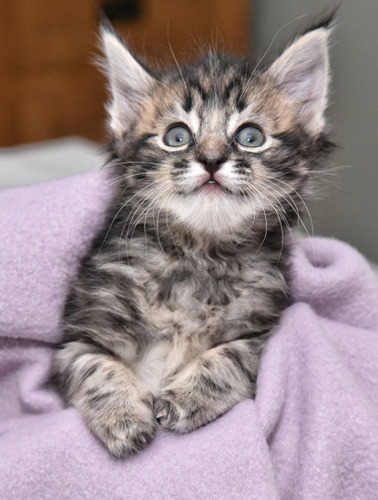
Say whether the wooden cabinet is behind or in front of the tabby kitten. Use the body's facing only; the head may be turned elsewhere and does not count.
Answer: behind

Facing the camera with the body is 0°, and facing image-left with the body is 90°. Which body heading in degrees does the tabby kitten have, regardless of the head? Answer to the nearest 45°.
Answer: approximately 0°
